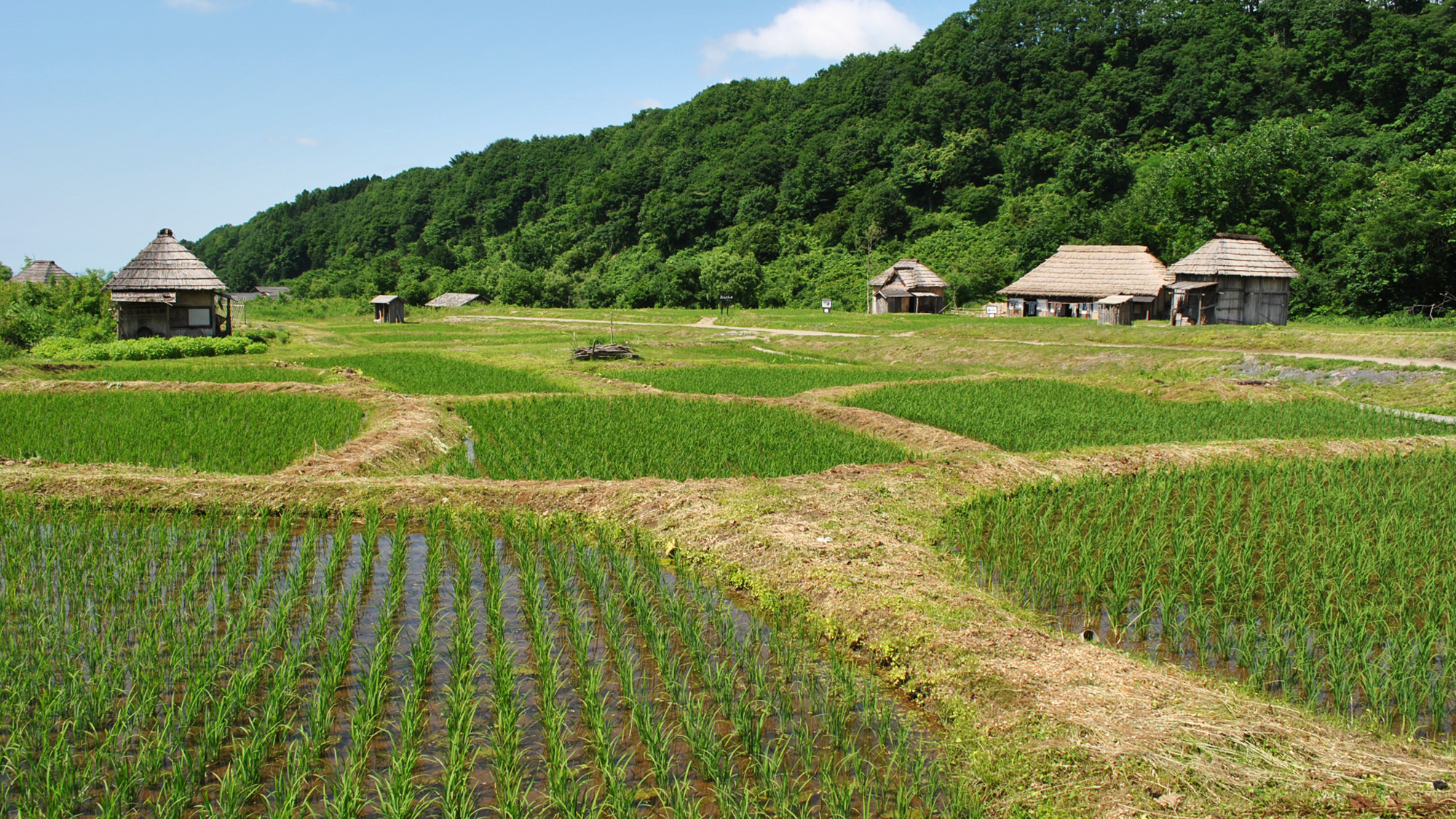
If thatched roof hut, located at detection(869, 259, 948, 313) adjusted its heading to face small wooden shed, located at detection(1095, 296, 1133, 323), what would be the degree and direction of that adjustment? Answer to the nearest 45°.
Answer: approximately 45° to its left

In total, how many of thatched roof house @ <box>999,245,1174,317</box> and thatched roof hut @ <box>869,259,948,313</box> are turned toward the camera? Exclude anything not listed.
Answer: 2

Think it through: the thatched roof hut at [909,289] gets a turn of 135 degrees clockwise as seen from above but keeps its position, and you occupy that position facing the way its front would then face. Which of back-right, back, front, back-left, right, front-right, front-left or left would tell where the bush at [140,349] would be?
left

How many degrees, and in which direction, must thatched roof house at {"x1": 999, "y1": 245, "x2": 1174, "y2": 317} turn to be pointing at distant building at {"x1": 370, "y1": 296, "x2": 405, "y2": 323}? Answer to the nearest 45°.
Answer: approximately 90° to its right

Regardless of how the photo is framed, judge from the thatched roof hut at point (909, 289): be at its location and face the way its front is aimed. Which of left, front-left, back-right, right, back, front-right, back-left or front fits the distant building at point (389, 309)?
right

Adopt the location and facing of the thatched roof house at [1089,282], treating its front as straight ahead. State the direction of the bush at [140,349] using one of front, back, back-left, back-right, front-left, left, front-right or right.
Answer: front-right

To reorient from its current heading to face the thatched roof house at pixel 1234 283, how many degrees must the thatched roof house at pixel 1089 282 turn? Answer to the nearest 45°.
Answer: approximately 45° to its left

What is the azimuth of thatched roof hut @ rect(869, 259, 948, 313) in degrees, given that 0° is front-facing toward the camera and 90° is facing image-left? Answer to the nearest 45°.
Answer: approximately 0°

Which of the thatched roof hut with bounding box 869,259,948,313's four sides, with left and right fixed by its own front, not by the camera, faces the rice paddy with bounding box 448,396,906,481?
front

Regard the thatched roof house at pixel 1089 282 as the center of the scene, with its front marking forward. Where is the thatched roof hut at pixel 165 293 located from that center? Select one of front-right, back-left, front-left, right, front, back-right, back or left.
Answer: front-right

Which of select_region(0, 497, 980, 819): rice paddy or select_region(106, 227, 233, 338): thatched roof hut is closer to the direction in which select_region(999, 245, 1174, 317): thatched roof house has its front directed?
the rice paddy

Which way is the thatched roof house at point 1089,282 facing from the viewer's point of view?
toward the camera

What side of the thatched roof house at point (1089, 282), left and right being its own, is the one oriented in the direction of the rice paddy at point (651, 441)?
front
